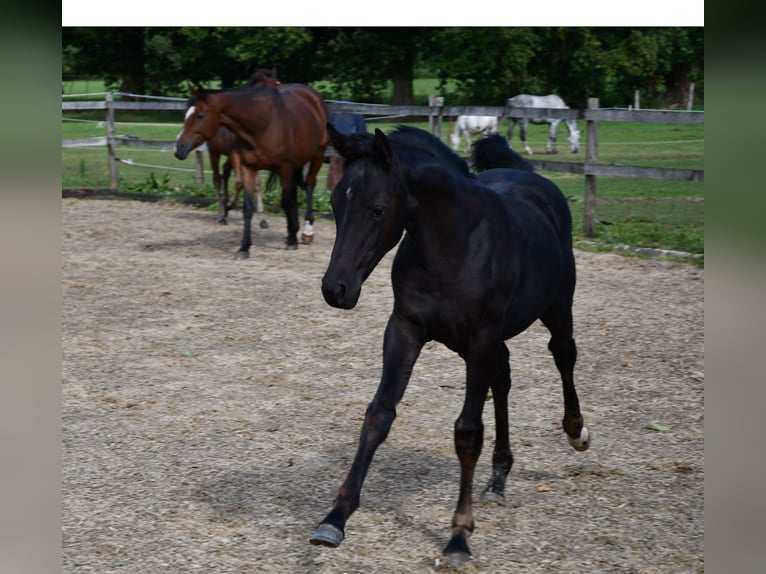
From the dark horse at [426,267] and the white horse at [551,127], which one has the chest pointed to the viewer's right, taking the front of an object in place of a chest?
the white horse

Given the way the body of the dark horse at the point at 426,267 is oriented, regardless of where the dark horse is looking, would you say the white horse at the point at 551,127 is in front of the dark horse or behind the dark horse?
behind

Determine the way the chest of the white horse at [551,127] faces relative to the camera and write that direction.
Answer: to the viewer's right

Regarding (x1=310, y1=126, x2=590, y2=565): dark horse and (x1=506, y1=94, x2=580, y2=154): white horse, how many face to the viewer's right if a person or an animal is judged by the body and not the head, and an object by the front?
1

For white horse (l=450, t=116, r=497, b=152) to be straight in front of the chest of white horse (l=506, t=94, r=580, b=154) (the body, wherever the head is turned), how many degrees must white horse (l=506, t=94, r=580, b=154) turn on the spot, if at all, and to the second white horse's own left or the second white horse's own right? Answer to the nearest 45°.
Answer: approximately 135° to the second white horse's own right

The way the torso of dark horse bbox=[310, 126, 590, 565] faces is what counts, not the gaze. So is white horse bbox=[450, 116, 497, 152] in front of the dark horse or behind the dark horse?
behind

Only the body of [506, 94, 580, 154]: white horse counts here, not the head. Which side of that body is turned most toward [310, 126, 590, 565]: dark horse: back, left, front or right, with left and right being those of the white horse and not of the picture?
right

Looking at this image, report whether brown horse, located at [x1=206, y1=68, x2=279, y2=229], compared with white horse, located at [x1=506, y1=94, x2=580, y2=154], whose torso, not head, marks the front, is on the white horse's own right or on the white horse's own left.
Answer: on the white horse's own right

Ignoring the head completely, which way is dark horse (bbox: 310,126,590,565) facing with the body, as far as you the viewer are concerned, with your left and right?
facing the viewer and to the left of the viewer
